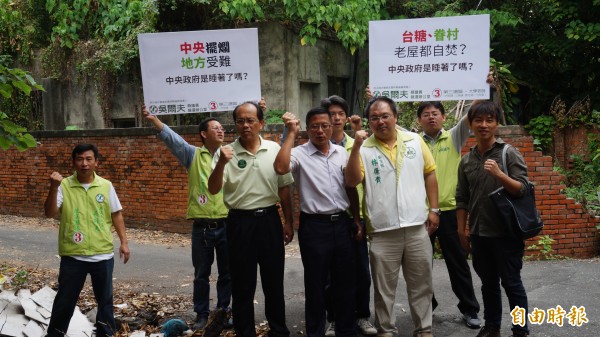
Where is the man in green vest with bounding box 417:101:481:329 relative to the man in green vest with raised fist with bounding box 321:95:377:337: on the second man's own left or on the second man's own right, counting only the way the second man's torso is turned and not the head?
on the second man's own left

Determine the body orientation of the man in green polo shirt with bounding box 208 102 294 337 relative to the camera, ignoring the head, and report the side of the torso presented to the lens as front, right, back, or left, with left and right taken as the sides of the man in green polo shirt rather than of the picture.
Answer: front

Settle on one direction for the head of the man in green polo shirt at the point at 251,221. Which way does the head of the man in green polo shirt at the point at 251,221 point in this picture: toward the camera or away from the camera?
toward the camera

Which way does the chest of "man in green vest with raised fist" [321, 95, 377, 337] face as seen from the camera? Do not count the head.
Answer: toward the camera

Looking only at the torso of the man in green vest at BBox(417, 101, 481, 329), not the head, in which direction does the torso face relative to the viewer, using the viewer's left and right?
facing the viewer

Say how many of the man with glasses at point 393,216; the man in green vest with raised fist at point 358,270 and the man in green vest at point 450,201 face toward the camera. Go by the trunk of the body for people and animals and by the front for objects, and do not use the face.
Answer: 3

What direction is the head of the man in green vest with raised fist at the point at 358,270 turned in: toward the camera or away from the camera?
toward the camera

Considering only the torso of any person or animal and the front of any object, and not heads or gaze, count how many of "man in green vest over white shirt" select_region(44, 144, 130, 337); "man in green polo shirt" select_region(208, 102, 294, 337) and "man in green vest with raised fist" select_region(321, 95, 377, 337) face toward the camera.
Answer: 3

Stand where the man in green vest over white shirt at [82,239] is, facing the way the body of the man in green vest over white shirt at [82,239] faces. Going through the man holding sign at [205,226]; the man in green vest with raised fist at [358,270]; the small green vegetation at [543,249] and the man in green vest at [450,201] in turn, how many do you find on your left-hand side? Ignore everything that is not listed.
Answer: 4

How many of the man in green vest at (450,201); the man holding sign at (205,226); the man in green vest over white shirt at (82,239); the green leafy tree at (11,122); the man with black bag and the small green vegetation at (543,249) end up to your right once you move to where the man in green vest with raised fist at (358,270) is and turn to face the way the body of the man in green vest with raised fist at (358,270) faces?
3

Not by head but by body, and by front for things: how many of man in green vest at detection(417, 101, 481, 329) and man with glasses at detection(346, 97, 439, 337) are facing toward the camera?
2

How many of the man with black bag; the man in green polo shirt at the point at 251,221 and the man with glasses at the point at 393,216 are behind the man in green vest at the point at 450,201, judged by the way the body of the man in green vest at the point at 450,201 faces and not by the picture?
0

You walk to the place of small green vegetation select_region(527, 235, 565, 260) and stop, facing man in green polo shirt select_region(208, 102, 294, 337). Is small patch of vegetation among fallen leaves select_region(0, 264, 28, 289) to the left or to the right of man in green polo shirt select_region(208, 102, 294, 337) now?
right

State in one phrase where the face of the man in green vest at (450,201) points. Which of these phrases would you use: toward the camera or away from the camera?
toward the camera

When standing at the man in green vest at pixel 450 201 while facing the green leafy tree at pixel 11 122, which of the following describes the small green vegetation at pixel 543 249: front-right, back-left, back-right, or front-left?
back-right

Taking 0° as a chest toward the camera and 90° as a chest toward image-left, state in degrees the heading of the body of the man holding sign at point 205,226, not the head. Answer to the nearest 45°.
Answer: approximately 315°

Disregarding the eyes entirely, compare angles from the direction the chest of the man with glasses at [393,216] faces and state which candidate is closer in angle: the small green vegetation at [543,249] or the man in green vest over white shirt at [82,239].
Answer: the man in green vest over white shirt
